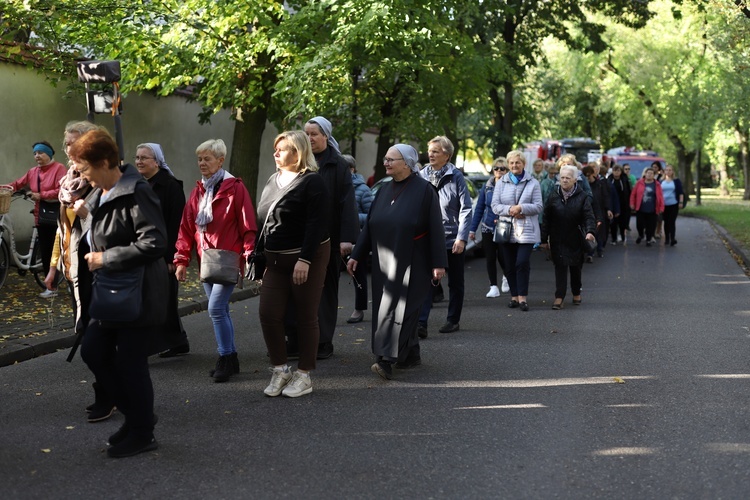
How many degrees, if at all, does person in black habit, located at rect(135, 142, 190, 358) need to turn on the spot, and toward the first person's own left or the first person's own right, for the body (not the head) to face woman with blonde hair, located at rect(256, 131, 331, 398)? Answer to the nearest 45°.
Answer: approximately 90° to the first person's own left

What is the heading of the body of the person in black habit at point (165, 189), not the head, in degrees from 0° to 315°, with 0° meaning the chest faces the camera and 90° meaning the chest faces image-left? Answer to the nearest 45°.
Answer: approximately 45°

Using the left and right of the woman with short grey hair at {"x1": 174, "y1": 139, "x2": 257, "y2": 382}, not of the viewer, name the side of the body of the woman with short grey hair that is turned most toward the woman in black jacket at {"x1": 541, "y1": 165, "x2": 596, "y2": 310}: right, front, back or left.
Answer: back

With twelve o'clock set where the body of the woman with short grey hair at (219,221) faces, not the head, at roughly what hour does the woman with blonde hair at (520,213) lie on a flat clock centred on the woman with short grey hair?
The woman with blonde hair is roughly at 6 o'clock from the woman with short grey hair.
